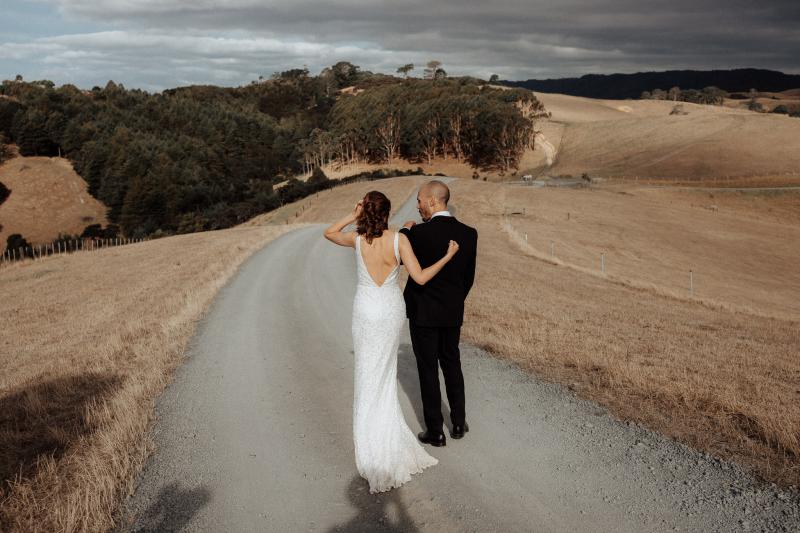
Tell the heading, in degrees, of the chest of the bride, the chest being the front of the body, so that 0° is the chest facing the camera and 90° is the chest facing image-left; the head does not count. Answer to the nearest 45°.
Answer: approximately 180°

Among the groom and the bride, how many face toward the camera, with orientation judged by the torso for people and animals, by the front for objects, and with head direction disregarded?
0

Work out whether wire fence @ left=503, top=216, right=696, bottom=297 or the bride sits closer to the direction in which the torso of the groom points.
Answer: the wire fence

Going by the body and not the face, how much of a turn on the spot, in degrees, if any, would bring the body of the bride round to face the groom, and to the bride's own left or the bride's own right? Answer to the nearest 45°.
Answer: approximately 45° to the bride's own right

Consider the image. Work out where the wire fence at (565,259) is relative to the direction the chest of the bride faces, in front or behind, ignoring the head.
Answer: in front

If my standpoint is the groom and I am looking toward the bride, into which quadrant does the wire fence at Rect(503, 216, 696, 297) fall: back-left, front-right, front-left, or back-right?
back-right

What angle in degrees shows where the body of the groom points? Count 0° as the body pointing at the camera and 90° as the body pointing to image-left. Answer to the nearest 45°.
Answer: approximately 135°

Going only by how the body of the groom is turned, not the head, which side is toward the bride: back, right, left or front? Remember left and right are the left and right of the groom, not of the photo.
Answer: left

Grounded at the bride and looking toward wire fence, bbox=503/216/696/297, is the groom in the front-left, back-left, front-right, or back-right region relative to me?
front-right

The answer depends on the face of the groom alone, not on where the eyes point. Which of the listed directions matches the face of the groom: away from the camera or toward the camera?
away from the camera

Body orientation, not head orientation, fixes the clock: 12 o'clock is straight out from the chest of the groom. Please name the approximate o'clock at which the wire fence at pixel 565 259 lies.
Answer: The wire fence is roughly at 2 o'clock from the groom.

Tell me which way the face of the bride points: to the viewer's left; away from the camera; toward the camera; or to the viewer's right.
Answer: away from the camera
